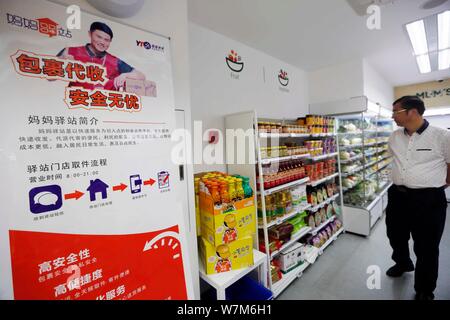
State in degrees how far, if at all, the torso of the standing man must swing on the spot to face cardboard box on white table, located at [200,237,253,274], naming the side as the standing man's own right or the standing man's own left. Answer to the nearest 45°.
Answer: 0° — they already face it

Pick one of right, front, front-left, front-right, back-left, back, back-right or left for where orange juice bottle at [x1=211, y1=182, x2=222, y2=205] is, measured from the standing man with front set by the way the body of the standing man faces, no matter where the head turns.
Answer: front

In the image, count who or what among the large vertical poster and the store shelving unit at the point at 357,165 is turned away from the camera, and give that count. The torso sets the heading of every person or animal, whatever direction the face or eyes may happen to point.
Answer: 0

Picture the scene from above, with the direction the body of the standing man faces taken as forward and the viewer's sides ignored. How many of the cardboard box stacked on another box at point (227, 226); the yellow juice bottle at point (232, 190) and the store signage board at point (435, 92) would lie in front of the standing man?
2

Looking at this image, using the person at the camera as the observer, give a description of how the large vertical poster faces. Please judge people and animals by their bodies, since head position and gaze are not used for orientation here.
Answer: facing the viewer and to the right of the viewer

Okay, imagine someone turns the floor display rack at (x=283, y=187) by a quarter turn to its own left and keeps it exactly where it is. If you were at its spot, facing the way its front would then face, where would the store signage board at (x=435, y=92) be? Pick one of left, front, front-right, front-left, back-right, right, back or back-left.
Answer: front

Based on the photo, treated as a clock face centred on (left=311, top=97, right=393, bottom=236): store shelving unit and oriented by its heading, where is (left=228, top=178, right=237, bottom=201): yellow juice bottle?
The yellow juice bottle is roughly at 2 o'clock from the store shelving unit.

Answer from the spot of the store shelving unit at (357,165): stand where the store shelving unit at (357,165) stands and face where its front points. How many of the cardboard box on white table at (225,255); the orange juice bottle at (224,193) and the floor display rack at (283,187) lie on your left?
0

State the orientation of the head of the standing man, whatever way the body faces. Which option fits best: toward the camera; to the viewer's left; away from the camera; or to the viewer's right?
to the viewer's left
